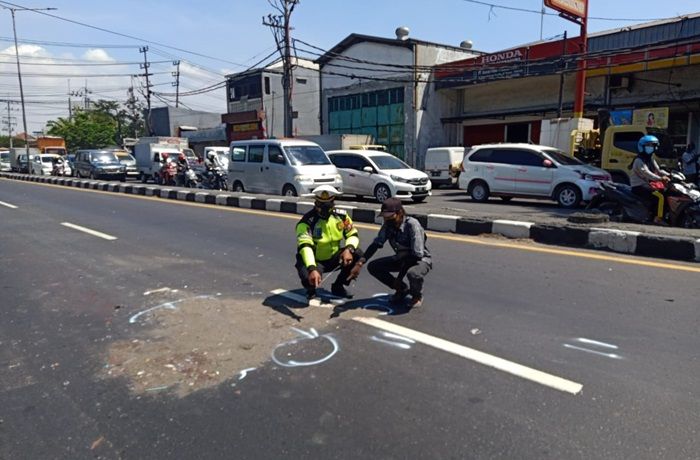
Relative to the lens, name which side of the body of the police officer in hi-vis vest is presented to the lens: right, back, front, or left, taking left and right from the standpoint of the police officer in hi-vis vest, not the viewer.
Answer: front

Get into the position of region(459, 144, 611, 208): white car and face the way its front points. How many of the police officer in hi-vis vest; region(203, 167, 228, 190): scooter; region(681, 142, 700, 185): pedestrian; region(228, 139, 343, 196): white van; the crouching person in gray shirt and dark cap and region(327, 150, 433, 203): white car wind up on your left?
1

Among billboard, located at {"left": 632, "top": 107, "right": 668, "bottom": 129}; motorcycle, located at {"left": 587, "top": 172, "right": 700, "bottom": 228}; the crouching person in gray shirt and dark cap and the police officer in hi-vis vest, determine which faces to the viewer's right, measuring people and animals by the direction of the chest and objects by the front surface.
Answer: the motorcycle

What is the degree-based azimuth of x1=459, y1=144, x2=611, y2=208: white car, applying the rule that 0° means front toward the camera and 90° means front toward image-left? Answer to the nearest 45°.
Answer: approximately 315°

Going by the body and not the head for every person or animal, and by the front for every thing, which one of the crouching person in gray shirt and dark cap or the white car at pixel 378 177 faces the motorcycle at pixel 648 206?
the white car

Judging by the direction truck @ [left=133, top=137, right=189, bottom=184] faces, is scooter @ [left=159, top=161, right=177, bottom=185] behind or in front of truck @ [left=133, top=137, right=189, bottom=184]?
in front

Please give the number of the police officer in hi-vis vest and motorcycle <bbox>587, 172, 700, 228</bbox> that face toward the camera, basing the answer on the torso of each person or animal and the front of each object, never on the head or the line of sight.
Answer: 1

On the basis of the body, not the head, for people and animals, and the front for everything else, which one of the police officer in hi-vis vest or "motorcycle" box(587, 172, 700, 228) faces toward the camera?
the police officer in hi-vis vest

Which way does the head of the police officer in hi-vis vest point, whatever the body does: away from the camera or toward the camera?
toward the camera

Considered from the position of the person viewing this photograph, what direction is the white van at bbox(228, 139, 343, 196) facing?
facing the viewer and to the right of the viewer

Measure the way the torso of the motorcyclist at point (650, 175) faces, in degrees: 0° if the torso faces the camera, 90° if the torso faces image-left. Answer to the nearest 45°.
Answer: approximately 315°

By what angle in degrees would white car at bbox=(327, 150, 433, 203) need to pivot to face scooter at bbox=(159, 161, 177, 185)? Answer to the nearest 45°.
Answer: approximately 180°
